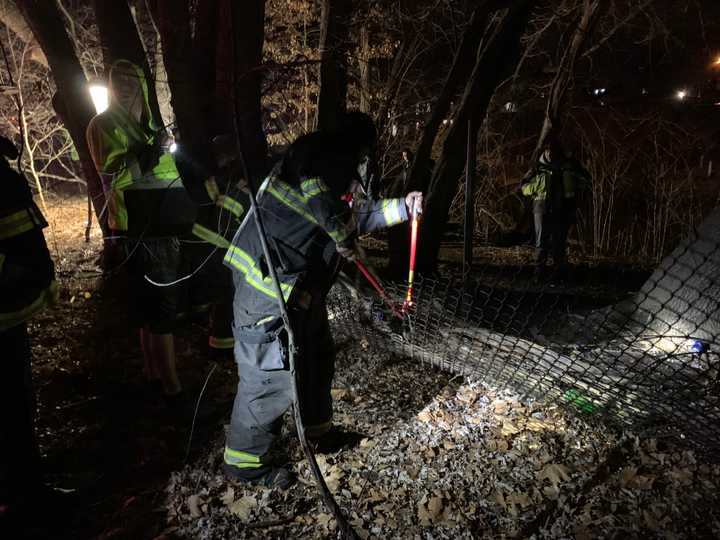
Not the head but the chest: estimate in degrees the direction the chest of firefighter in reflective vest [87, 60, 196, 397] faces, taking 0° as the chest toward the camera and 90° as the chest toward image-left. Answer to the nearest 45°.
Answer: approximately 315°

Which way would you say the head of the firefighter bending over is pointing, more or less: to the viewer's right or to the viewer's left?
to the viewer's right

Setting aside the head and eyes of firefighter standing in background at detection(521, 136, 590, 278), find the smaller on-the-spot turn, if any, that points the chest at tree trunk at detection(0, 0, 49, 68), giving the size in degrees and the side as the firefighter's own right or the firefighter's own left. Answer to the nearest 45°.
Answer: approximately 90° to the firefighter's own right

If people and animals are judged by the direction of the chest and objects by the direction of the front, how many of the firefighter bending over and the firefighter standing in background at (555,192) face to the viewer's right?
1

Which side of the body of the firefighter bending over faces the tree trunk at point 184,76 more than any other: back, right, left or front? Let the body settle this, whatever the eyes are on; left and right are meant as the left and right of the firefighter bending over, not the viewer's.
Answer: left

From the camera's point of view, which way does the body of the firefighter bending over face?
to the viewer's right

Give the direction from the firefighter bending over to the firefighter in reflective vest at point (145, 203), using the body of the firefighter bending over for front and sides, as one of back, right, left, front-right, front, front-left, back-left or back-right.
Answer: back-left

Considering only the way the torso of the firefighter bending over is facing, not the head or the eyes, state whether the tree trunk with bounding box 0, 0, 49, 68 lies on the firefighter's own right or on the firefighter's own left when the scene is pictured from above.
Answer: on the firefighter's own left
